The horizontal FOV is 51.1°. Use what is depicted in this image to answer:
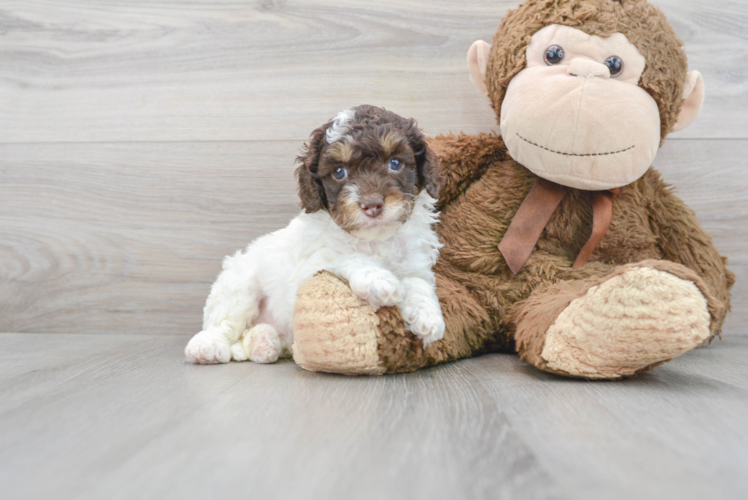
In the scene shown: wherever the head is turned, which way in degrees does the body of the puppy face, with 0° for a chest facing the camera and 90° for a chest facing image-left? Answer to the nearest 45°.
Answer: approximately 315°

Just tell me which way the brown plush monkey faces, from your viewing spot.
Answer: facing the viewer
